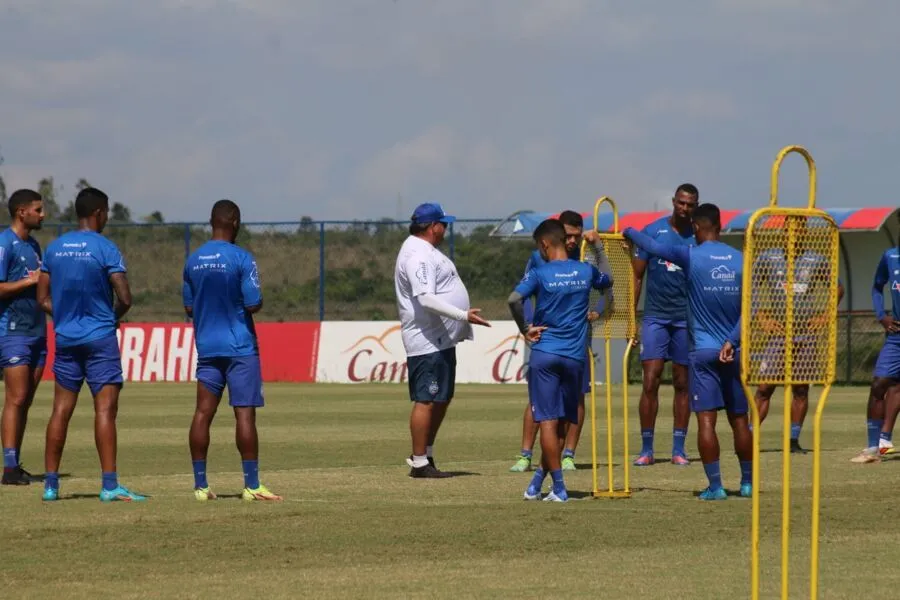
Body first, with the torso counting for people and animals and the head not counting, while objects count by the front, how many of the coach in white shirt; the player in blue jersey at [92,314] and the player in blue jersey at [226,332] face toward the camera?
0

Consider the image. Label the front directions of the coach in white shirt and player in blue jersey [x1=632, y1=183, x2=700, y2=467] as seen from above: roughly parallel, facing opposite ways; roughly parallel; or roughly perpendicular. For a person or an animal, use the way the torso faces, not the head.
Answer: roughly perpendicular

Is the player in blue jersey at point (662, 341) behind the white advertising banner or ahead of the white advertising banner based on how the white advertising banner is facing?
ahead

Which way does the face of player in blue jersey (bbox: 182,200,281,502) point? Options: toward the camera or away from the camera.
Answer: away from the camera

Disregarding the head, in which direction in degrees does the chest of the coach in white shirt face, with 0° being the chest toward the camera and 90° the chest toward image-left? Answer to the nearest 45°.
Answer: approximately 270°

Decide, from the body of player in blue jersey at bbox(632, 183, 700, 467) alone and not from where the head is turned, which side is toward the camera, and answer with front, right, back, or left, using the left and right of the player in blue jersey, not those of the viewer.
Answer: front

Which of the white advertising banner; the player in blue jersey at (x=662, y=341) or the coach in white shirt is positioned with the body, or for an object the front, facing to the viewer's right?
the coach in white shirt

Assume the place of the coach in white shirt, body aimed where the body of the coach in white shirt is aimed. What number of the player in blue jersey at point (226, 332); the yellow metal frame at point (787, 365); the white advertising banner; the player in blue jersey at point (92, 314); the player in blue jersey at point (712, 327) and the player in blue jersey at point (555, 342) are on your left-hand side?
1

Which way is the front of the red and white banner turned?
toward the camera

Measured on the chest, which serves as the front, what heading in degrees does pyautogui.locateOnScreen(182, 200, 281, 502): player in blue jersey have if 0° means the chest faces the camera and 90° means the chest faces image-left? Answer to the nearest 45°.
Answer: approximately 225°

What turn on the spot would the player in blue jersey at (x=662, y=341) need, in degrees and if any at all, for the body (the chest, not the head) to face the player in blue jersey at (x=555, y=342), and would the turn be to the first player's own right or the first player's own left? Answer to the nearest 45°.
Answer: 0° — they already face them

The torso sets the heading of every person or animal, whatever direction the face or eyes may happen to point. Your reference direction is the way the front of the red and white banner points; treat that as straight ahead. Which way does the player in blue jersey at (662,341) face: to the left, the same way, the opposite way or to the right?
the same way

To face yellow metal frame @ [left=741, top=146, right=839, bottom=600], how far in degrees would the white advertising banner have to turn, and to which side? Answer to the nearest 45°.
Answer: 0° — it already faces it
